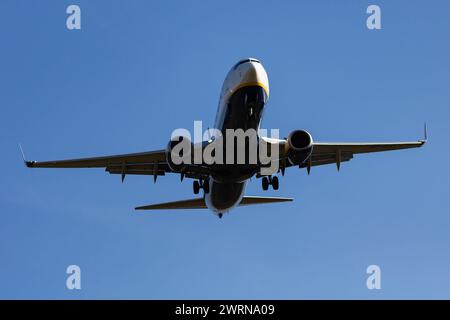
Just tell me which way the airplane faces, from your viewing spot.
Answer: facing the viewer
